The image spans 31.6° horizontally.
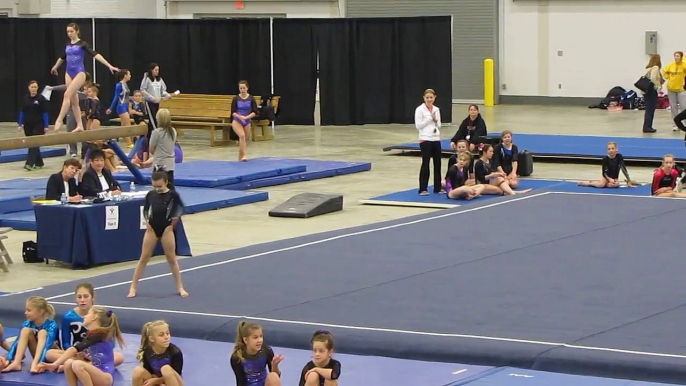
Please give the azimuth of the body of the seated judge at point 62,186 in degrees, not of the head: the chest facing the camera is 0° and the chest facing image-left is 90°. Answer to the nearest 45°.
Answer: approximately 315°

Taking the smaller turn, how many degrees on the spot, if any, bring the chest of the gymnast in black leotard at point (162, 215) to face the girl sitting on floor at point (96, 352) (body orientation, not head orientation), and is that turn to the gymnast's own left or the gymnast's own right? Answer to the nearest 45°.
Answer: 0° — they already face them

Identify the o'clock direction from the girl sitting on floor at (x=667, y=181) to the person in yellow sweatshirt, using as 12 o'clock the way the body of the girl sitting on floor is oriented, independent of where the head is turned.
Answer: The person in yellow sweatshirt is roughly at 6 o'clock from the girl sitting on floor.

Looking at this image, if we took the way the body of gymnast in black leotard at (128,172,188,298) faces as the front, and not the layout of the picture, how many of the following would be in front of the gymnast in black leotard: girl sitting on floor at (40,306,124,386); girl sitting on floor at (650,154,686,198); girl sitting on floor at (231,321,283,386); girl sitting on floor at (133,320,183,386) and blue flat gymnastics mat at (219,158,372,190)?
3

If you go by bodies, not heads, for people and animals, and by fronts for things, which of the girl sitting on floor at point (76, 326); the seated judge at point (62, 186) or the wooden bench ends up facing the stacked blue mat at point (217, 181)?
the wooden bench
